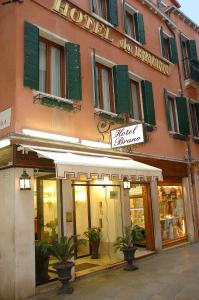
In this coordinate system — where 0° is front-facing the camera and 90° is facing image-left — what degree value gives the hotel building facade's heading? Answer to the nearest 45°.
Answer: approximately 315°
